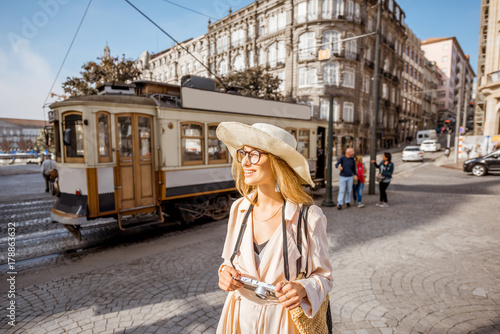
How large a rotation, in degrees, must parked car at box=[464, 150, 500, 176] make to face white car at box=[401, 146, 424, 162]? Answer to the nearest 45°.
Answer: approximately 45° to its right

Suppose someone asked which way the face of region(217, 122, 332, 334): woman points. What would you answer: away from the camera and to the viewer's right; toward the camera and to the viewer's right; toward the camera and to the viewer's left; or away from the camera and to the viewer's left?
toward the camera and to the viewer's left

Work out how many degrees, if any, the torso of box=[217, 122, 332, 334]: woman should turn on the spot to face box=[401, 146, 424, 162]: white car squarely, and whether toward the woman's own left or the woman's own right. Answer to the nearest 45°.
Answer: approximately 180°

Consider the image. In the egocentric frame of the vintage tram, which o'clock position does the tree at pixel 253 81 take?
The tree is roughly at 5 o'clock from the vintage tram.

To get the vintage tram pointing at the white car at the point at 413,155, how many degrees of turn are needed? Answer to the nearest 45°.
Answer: approximately 180°

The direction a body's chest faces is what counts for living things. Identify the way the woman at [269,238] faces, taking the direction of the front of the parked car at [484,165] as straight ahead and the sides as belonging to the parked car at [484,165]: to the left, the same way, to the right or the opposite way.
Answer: to the left

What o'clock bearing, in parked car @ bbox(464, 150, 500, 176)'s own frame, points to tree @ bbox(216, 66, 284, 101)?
The tree is roughly at 12 o'clock from the parked car.

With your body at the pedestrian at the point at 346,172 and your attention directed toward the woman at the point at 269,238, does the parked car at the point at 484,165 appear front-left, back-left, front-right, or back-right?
back-left

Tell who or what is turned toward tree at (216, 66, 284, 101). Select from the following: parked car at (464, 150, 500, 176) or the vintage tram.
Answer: the parked car

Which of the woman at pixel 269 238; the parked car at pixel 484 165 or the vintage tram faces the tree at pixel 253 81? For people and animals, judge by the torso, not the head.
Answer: the parked car

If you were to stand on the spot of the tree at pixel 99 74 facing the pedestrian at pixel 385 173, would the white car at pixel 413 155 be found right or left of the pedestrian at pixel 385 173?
left

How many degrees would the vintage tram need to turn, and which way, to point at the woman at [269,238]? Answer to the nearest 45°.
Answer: approximately 45° to its left

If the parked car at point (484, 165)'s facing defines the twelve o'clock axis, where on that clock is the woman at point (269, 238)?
The woman is roughly at 9 o'clock from the parked car.

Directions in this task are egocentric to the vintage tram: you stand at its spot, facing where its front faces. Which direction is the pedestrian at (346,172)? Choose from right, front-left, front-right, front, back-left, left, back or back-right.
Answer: back-left

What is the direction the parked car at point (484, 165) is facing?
to the viewer's left

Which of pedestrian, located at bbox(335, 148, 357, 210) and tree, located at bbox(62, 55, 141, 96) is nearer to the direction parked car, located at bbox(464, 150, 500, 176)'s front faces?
the tree
